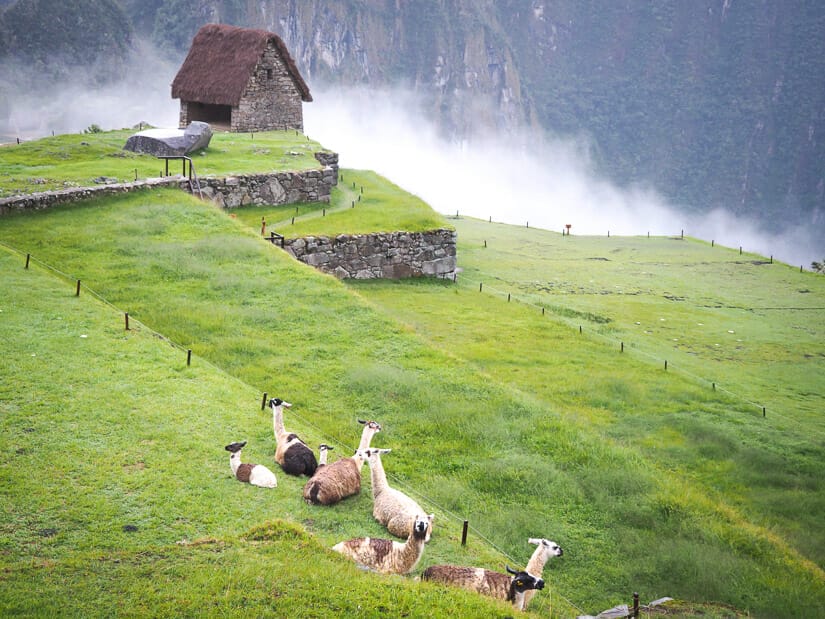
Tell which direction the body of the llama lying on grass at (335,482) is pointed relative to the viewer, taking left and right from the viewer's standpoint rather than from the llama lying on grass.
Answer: facing away from the viewer and to the right of the viewer

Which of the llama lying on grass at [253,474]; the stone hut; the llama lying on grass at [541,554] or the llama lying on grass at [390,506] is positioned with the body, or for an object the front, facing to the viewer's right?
the llama lying on grass at [541,554]

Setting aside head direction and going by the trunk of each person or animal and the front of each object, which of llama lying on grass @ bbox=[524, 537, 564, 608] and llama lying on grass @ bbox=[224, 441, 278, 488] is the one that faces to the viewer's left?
llama lying on grass @ bbox=[224, 441, 278, 488]

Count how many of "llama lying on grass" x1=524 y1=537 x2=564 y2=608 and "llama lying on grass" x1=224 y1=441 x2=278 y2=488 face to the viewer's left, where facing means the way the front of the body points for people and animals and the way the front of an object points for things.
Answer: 1

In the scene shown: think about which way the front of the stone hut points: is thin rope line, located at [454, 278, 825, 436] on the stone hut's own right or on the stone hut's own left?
on the stone hut's own left

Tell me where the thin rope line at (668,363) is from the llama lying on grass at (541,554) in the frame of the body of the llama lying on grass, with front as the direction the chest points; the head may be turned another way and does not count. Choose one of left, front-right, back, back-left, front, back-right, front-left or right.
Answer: left

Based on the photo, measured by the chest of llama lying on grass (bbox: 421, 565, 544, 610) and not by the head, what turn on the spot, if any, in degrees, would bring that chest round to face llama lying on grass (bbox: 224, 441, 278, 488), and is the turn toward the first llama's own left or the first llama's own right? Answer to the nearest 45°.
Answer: approximately 135° to the first llama's own left

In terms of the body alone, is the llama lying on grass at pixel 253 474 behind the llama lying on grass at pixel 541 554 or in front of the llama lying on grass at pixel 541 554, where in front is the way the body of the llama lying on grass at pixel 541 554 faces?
behind

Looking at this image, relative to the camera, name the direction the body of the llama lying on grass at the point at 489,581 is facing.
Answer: to the viewer's right

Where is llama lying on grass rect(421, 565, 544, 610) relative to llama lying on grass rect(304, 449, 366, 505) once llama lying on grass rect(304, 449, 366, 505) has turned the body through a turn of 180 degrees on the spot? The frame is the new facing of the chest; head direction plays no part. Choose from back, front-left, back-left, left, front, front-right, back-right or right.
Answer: left

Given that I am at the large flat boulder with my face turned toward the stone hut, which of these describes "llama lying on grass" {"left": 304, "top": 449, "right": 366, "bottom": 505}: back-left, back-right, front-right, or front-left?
back-right

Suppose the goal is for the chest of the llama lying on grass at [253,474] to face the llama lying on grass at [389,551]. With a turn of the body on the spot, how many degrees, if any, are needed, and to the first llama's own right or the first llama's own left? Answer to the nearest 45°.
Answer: approximately 135° to the first llama's own left

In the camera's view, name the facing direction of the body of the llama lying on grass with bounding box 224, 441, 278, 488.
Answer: to the viewer's left

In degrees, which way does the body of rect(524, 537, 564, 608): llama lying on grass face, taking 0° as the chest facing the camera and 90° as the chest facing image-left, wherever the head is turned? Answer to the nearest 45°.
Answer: approximately 270°

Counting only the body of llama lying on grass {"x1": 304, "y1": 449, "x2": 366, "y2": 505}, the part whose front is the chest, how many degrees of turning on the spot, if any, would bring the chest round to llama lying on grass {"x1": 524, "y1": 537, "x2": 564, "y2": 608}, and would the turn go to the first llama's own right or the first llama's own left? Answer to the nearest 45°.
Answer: approximately 90° to the first llama's own right

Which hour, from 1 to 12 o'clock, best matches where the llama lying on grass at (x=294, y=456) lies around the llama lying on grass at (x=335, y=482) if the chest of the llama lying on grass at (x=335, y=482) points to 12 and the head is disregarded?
the llama lying on grass at (x=294, y=456) is roughly at 9 o'clock from the llama lying on grass at (x=335, y=482).

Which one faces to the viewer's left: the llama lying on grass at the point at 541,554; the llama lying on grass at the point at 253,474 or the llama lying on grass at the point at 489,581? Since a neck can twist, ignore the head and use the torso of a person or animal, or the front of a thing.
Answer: the llama lying on grass at the point at 253,474
